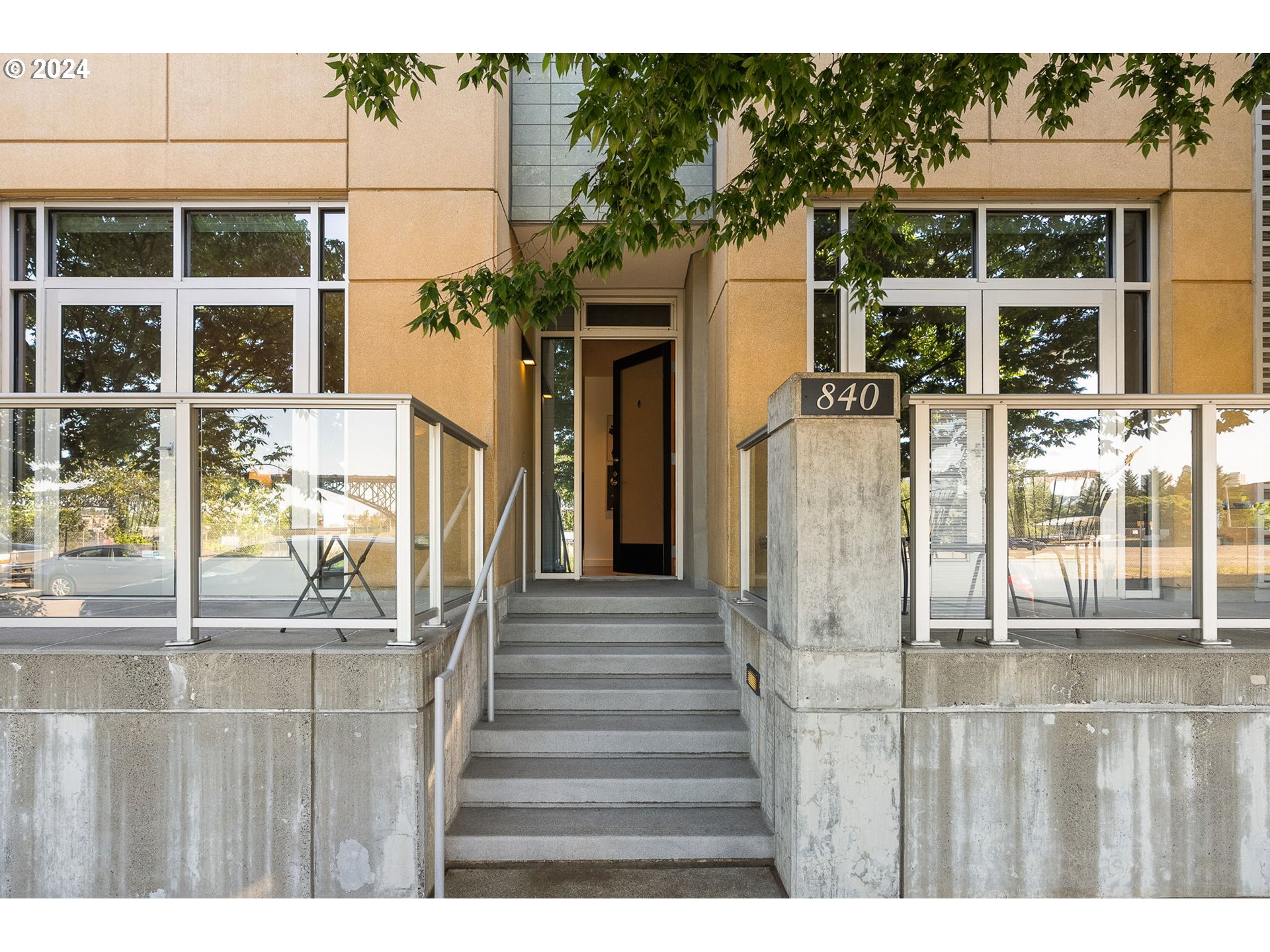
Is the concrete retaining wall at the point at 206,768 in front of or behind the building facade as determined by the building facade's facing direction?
in front

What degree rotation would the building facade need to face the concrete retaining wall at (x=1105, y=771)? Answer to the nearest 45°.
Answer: approximately 45° to its left

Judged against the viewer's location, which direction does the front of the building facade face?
facing the viewer
